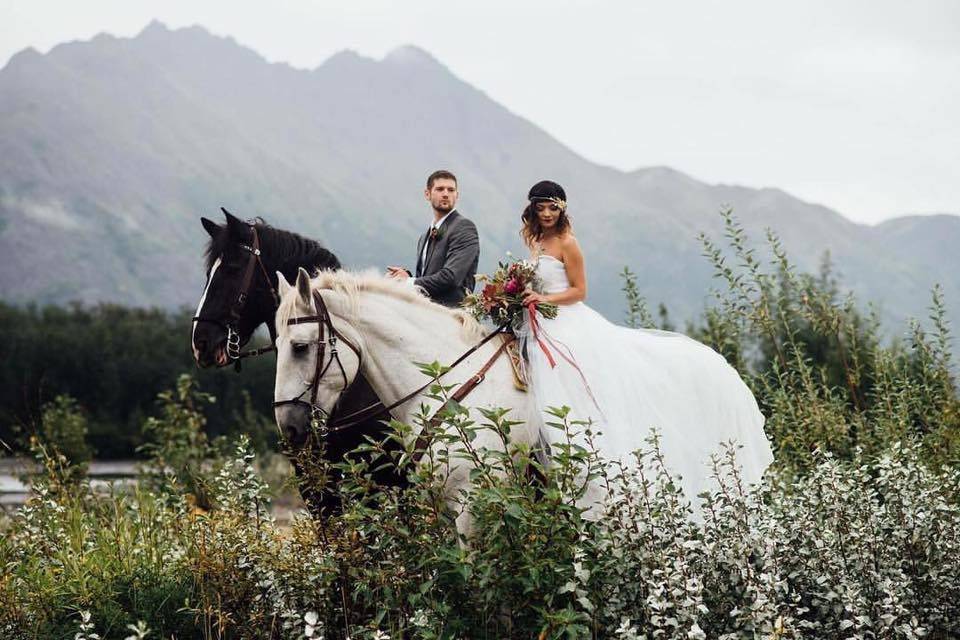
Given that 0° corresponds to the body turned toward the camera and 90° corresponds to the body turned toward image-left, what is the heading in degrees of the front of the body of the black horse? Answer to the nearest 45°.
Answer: approximately 45°

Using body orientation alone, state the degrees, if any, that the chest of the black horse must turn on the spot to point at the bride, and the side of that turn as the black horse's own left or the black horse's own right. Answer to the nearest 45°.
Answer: approximately 90° to the black horse's own left

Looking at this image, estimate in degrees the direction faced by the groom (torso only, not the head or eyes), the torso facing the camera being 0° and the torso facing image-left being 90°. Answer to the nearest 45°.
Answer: approximately 45°

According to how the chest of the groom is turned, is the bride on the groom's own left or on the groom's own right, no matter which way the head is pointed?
on the groom's own left

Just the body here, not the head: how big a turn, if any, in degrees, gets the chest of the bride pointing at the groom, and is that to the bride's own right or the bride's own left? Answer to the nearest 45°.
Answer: approximately 90° to the bride's own right

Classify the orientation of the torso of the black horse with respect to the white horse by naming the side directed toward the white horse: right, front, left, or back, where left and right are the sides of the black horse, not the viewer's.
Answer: left
